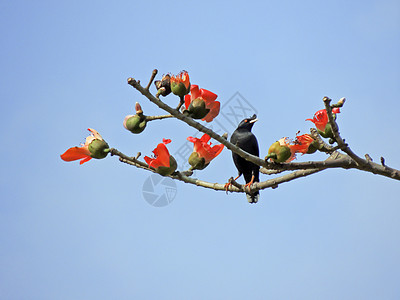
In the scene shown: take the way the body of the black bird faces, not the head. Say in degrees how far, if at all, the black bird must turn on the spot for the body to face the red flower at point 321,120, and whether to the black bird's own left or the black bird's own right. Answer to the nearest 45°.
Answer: approximately 90° to the black bird's own left

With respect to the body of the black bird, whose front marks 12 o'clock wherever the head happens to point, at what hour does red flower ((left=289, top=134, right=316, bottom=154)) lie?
The red flower is roughly at 9 o'clock from the black bird.

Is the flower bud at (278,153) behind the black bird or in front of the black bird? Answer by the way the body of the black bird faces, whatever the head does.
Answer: in front
